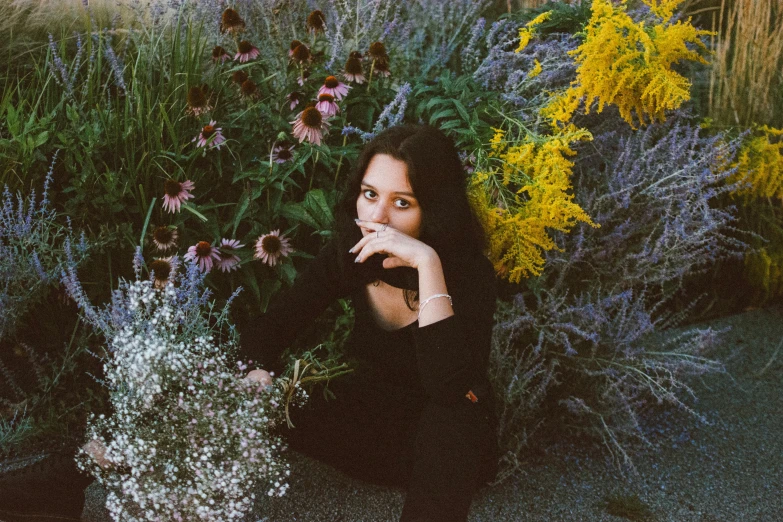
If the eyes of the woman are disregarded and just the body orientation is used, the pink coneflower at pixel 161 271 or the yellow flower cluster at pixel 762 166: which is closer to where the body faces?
the pink coneflower

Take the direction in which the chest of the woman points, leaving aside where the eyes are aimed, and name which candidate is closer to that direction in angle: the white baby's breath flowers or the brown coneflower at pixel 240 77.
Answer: the white baby's breath flowers

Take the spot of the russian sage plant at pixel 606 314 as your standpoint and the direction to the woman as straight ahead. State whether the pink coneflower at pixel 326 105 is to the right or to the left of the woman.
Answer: right

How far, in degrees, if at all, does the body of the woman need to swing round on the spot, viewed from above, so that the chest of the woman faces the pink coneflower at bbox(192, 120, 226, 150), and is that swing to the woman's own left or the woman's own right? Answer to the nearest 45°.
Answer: approximately 90° to the woman's own right

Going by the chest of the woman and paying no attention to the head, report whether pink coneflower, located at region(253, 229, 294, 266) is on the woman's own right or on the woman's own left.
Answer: on the woman's own right

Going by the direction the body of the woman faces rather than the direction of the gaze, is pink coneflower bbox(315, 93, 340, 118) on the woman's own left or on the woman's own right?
on the woman's own right

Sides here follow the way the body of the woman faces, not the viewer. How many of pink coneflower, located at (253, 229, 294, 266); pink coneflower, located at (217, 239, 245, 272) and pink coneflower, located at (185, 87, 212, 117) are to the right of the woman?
3

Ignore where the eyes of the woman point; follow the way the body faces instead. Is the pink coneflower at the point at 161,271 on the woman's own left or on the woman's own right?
on the woman's own right

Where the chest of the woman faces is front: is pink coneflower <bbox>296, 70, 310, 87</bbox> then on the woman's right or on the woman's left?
on the woman's right

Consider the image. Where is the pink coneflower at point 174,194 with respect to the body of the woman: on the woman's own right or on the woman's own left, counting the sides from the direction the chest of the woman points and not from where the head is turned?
on the woman's own right

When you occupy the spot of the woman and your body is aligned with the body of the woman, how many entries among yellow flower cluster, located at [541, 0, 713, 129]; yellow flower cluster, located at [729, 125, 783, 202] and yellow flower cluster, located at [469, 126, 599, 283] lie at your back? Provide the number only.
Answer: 3

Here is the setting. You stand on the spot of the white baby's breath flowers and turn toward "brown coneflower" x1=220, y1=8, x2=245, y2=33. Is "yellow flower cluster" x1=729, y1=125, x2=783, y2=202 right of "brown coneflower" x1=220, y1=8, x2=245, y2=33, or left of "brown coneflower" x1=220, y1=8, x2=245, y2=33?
right

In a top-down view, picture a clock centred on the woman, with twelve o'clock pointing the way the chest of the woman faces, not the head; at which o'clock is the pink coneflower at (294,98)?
The pink coneflower is roughly at 4 o'clock from the woman.

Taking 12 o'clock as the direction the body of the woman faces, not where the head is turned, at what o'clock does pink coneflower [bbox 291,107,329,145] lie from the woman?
The pink coneflower is roughly at 4 o'clock from the woman.

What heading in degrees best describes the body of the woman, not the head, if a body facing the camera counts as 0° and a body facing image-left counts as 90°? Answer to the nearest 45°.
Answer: approximately 45°

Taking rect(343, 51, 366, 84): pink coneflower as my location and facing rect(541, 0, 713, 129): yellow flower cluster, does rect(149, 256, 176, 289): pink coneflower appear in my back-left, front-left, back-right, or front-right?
back-right
